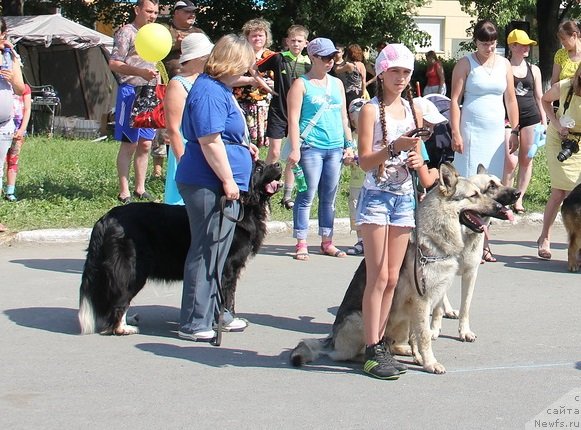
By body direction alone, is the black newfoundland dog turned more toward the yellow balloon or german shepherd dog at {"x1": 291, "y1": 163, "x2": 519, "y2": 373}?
the german shepherd dog

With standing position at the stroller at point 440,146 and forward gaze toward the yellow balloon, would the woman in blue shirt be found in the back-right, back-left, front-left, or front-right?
front-left

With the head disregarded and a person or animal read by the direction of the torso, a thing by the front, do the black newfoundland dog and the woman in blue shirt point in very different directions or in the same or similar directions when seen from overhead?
same or similar directions

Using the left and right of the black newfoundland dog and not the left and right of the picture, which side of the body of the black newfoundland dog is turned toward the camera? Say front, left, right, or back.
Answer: right

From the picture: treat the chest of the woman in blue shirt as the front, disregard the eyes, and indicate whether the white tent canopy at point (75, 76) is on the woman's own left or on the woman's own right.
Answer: on the woman's own left

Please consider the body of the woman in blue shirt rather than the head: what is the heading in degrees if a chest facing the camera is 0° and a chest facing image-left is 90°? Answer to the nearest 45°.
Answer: approximately 270°

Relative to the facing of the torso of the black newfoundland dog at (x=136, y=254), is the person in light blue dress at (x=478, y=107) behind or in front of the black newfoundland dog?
in front

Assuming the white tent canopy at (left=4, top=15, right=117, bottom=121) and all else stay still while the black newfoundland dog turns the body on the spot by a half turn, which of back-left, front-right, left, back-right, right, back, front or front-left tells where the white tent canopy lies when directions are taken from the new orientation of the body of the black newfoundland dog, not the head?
right

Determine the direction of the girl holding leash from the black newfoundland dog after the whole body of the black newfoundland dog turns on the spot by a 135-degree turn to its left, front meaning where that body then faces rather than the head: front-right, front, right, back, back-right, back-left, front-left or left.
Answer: back

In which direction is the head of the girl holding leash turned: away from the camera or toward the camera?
toward the camera
